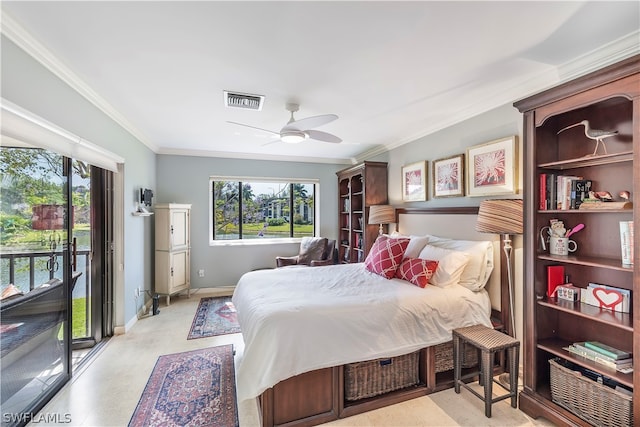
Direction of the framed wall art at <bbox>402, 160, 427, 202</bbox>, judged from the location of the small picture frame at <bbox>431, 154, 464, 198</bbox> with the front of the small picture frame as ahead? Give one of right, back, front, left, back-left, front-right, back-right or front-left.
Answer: right

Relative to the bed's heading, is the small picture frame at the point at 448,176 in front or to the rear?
to the rear

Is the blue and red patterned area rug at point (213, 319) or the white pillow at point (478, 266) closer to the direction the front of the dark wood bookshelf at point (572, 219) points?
the blue and red patterned area rug

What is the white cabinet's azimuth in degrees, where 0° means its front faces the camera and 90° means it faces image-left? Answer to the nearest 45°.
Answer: approximately 315°

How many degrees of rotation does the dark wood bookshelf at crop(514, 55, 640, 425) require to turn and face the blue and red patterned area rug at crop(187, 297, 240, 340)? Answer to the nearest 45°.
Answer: approximately 45° to its right

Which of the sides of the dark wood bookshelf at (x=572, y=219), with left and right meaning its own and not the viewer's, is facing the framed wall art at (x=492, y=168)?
right
